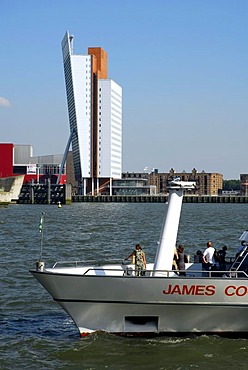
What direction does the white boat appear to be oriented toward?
to the viewer's left
